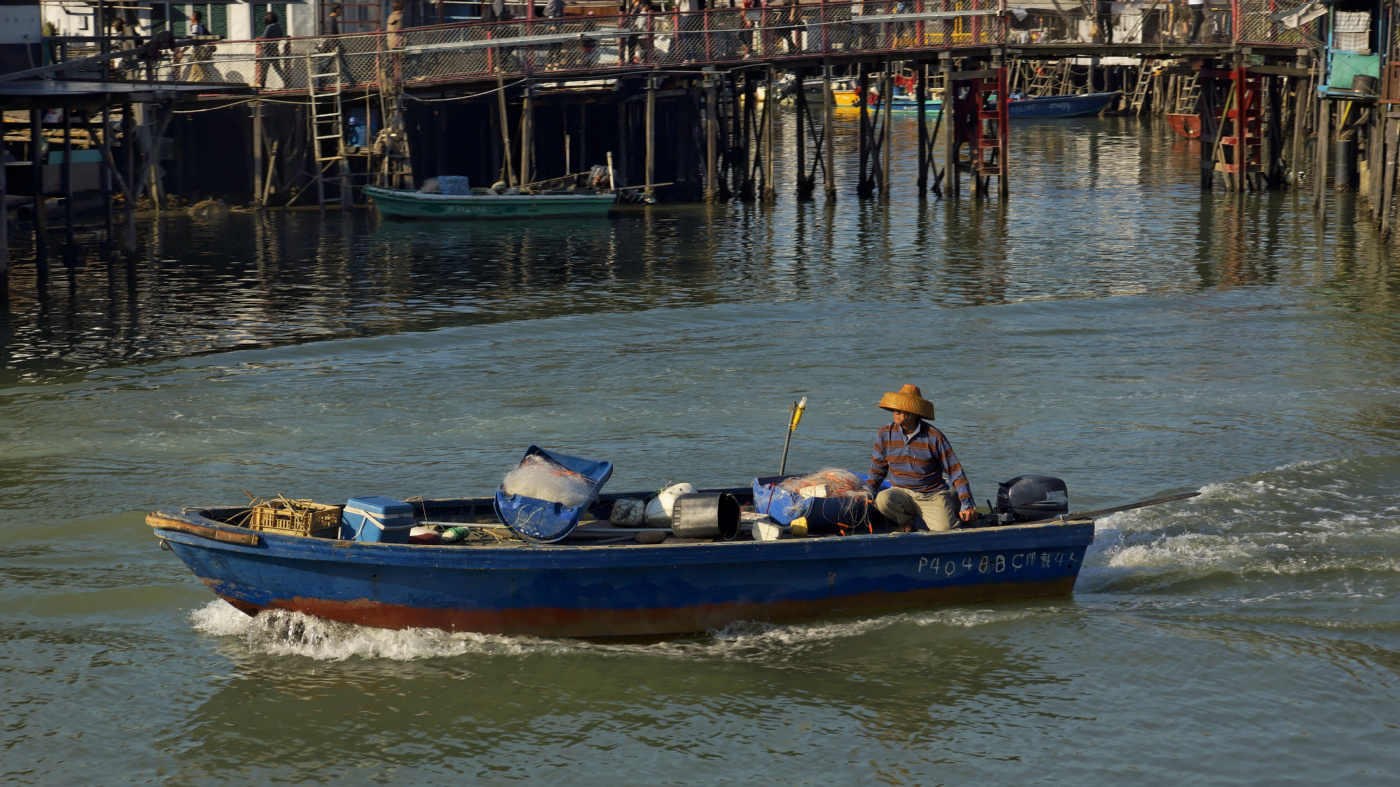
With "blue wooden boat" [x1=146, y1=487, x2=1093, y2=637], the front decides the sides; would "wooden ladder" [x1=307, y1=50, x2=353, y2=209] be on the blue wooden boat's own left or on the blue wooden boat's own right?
on the blue wooden boat's own right

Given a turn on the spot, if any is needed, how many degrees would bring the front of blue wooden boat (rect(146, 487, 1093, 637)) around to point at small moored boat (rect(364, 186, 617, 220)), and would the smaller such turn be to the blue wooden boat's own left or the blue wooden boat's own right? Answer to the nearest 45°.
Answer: approximately 90° to the blue wooden boat's own right

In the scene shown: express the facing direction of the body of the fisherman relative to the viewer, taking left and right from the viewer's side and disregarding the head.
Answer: facing the viewer and to the left of the viewer

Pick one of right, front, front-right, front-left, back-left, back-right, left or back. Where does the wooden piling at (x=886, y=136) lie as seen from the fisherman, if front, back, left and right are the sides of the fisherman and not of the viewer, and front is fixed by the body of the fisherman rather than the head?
back-right

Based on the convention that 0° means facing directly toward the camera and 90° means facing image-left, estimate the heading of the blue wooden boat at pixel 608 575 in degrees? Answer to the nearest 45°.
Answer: approximately 90°

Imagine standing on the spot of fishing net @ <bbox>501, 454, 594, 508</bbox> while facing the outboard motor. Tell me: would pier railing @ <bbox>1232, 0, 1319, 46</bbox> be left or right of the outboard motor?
left

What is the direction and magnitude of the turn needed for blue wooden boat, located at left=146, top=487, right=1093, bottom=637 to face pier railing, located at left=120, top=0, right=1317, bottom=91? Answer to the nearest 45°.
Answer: approximately 90° to its right

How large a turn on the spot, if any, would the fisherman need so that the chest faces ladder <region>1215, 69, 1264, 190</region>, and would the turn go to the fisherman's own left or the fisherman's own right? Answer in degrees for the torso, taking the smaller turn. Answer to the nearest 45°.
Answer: approximately 135° to the fisherman's own right

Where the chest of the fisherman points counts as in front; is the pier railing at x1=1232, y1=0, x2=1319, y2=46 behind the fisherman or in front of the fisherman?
behind

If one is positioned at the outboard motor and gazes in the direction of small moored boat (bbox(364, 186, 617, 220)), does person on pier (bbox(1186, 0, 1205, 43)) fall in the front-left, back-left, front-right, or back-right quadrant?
front-right
